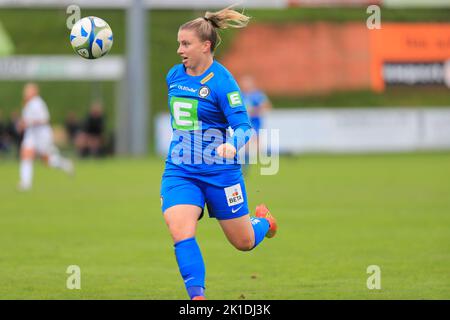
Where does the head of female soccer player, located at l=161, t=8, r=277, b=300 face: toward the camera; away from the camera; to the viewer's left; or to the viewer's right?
to the viewer's left

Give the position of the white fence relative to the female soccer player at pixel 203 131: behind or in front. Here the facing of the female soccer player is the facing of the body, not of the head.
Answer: behind

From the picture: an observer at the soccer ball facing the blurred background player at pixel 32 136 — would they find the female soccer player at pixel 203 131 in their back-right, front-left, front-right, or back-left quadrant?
back-right

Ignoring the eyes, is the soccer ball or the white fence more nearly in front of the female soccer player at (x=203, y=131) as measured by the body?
the soccer ball

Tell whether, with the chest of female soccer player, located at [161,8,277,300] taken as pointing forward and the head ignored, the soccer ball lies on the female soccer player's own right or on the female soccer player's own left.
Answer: on the female soccer player's own right

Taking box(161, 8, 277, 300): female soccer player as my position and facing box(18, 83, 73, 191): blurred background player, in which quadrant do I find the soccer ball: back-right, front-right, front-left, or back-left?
front-left
